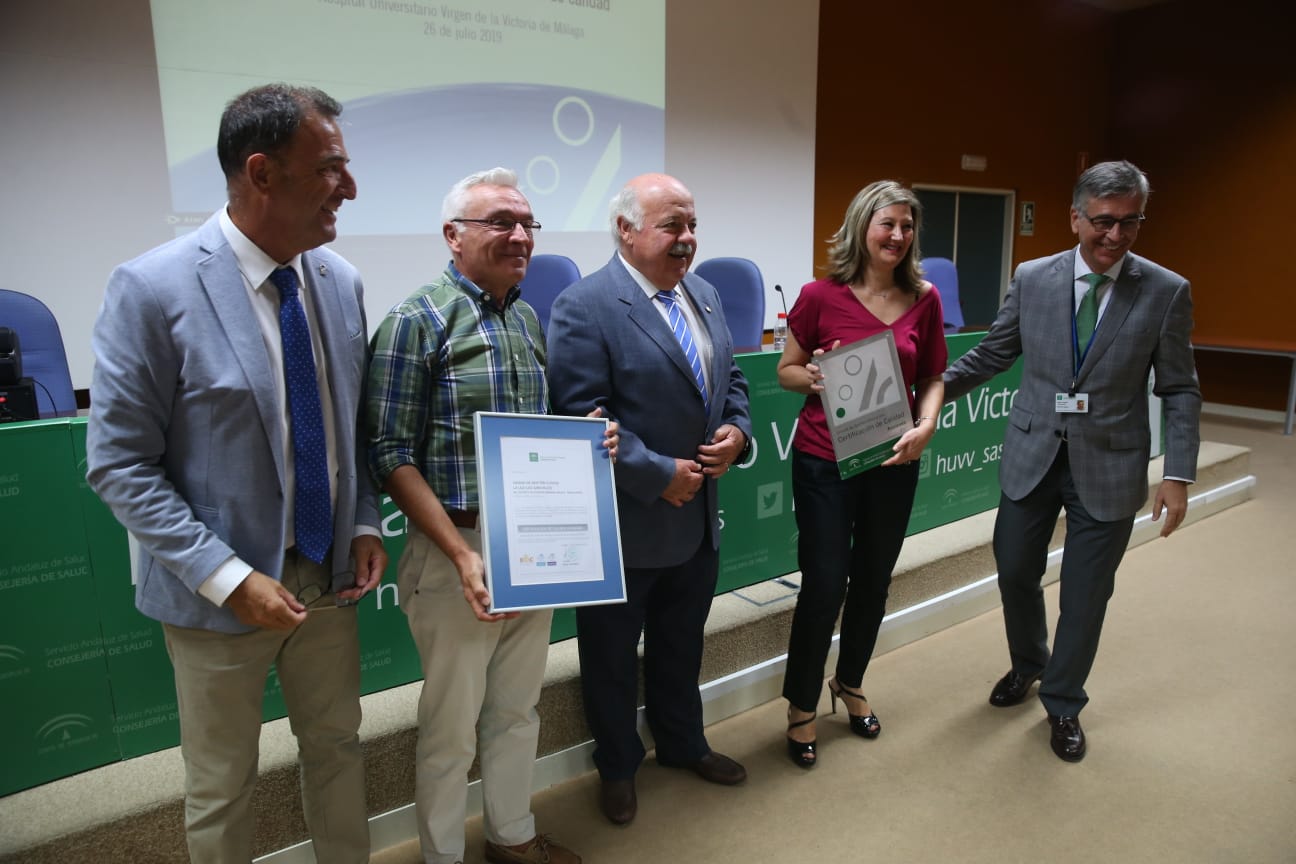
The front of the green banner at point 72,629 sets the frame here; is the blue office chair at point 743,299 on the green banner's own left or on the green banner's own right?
on the green banner's own left

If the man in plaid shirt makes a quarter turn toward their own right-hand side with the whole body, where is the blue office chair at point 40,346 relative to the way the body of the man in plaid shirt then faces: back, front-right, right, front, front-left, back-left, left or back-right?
right

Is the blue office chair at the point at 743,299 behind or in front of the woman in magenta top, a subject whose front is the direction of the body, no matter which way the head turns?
behind

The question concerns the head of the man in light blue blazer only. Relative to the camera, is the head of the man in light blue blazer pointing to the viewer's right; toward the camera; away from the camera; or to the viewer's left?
to the viewer's right

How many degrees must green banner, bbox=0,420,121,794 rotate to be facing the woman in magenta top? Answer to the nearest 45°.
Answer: approximately 45° to its left

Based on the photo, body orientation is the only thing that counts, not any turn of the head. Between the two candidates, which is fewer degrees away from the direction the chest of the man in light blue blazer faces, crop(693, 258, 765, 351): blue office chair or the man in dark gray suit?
the man in dark gray suit

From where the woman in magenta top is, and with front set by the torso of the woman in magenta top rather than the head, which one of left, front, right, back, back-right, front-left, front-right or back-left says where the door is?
back-left
